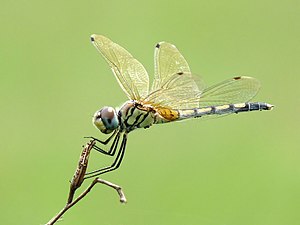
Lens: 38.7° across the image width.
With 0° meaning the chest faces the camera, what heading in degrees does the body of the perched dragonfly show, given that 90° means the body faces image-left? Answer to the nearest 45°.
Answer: approximately 90°
